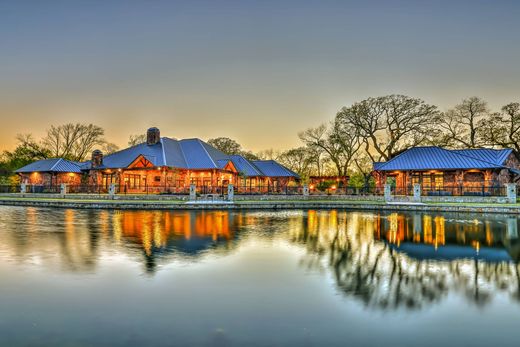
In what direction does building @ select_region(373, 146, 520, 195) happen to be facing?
toward the camera

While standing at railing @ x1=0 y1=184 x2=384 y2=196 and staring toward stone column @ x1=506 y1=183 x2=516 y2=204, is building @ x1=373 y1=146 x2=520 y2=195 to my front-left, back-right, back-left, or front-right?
front-left

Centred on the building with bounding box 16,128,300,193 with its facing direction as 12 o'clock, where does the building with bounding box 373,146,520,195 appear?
the building with bounding box 373,146,520,195 is roughly at 10 o'clock from the building with bounding box 16,128,300,193.

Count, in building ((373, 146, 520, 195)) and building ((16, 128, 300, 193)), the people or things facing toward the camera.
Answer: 2

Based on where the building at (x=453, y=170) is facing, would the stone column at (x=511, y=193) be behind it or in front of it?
in front

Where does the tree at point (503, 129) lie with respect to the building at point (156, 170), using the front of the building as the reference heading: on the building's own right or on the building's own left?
on the building's own left

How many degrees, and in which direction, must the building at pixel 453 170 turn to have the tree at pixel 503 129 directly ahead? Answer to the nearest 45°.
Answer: approximately 135° to its left

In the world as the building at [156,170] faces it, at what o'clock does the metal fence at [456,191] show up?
The metal fence is roughly at 10 o'clock from the building.

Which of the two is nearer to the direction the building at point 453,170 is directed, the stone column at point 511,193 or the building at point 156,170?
the stone column
